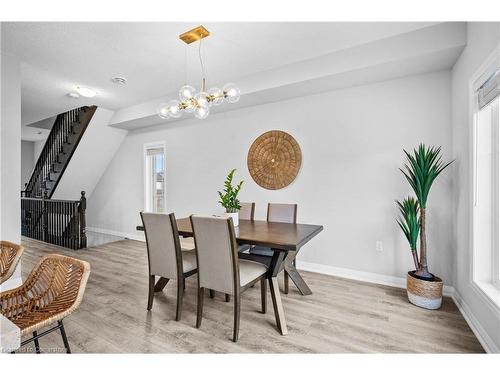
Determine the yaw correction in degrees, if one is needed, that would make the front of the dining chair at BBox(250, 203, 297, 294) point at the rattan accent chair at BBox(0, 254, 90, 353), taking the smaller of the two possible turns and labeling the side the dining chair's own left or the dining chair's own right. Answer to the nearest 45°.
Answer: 0° — it already faces it

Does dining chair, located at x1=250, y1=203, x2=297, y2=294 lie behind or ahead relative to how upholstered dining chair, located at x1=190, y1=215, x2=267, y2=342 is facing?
ahead

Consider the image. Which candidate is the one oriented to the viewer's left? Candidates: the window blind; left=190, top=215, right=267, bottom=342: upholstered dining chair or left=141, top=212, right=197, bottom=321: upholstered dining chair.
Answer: the window blind

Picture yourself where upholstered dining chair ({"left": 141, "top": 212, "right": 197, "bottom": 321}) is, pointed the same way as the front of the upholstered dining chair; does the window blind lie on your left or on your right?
on your right

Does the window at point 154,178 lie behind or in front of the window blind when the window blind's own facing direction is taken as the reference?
in front

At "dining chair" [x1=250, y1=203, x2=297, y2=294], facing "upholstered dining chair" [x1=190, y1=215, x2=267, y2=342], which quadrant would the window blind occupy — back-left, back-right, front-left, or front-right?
front-left

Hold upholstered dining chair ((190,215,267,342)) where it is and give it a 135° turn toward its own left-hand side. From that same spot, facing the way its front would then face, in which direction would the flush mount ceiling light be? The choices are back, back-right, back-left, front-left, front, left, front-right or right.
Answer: front-right

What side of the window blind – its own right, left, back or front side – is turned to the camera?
left

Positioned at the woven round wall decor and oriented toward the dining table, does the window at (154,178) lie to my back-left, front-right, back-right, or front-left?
back-right

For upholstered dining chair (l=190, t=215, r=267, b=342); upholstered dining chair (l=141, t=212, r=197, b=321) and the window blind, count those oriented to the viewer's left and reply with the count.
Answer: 1

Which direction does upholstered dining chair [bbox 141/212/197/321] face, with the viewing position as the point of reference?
facing away from the viewer and to the right of the viewer

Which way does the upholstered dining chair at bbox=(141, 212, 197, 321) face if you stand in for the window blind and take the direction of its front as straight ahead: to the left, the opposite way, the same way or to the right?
to the right

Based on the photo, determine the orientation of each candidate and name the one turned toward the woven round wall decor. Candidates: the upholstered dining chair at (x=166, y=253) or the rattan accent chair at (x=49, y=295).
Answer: the upholstered dining chair

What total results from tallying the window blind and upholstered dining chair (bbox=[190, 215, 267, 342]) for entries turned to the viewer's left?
1

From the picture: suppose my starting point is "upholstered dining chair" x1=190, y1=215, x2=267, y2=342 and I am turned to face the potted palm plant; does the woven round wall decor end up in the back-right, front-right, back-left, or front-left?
front-left
